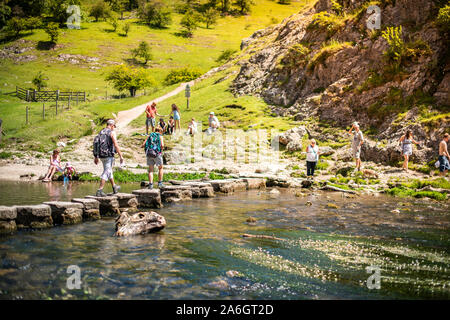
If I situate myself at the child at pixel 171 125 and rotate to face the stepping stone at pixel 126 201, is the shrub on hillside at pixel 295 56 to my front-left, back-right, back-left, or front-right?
back-left

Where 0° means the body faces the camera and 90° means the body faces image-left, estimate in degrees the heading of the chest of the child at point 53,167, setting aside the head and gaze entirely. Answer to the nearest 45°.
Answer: approximately 45°

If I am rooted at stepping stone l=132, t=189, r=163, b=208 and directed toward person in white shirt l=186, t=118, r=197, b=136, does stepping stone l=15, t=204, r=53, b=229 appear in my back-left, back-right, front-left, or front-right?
back-left

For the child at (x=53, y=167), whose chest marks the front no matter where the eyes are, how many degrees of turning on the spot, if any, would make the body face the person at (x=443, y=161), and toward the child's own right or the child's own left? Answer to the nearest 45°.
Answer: approximately 90° to the child's own left
